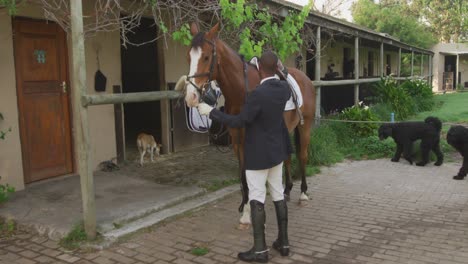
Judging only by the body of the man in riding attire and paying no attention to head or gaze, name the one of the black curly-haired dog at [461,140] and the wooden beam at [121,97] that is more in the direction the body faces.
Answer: the wooden beam

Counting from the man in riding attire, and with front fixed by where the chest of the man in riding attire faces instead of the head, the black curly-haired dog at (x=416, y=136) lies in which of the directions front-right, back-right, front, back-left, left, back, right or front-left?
right

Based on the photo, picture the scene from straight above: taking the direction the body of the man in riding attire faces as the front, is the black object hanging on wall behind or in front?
in front

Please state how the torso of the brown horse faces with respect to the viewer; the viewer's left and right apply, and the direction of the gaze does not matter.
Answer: facing the viewer and to the left of the viewer

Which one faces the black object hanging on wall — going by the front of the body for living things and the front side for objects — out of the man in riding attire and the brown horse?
the man in riding attire

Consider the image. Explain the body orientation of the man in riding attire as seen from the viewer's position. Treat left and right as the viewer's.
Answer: facing away from the viewer and to the left of the viewer

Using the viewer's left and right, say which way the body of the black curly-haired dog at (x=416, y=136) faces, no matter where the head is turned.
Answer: facing to the left of the viewer
